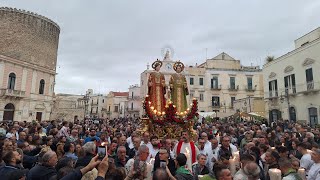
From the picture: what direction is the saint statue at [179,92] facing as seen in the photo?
toward the camera

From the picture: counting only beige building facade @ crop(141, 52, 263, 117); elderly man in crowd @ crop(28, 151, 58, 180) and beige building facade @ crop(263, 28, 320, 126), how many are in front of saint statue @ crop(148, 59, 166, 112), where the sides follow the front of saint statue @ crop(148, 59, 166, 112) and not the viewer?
1

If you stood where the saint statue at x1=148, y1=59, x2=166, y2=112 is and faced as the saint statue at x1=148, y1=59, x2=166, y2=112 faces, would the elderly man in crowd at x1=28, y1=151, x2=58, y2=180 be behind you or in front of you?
in front

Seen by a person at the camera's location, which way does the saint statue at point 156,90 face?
facing the viewer

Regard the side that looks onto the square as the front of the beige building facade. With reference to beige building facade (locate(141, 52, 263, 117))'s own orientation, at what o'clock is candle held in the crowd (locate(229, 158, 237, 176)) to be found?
The candle held in the crowd is roughly at 12 o'clock from the beige building facade.

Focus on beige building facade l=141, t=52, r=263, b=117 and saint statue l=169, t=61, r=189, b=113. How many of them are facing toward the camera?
2

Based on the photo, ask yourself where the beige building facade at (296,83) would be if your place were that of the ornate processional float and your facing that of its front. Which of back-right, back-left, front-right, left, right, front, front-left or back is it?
back-left

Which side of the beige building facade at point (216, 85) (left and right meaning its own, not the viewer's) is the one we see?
front

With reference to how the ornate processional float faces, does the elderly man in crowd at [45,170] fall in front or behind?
in front

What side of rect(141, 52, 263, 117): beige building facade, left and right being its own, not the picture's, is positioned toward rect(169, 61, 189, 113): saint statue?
front

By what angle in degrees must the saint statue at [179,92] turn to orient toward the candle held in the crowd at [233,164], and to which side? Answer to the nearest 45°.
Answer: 0° — it already faces it

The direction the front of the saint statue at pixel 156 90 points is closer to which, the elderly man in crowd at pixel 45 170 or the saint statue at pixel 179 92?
the elderly man in crowd
